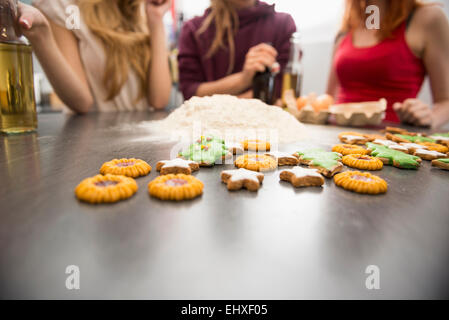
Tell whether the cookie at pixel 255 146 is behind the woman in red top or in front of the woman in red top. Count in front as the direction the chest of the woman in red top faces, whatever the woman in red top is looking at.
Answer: in front

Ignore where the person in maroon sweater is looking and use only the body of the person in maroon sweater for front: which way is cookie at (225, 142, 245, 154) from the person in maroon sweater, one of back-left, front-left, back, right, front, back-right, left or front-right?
front

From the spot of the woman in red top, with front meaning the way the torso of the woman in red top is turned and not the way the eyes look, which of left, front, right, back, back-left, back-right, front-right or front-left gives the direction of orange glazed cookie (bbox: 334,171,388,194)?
front-left

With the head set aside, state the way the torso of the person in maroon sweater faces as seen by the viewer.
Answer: toward the camera

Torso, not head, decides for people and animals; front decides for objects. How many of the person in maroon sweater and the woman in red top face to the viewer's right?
0

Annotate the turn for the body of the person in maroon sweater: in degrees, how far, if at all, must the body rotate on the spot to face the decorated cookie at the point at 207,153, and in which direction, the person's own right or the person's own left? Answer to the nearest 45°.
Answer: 0° — they already face it

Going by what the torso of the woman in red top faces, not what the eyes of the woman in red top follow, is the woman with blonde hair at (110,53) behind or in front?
in front

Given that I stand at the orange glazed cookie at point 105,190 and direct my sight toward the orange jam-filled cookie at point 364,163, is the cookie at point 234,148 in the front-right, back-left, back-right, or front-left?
front-left

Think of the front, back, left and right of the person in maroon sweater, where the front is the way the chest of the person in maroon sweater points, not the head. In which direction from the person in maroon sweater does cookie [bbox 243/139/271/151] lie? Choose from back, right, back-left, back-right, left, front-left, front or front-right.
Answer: front

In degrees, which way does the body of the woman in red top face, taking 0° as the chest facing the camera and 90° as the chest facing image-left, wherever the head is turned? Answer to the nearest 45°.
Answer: approximately 45°
